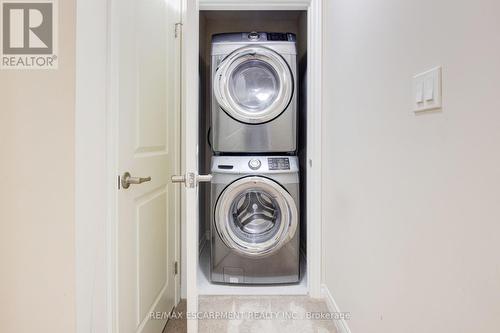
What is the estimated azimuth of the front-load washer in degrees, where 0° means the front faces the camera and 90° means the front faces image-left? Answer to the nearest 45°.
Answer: approximately 0°

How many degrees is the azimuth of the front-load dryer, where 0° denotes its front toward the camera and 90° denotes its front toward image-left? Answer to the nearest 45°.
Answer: approximately 0°

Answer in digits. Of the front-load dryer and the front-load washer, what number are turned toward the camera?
2
